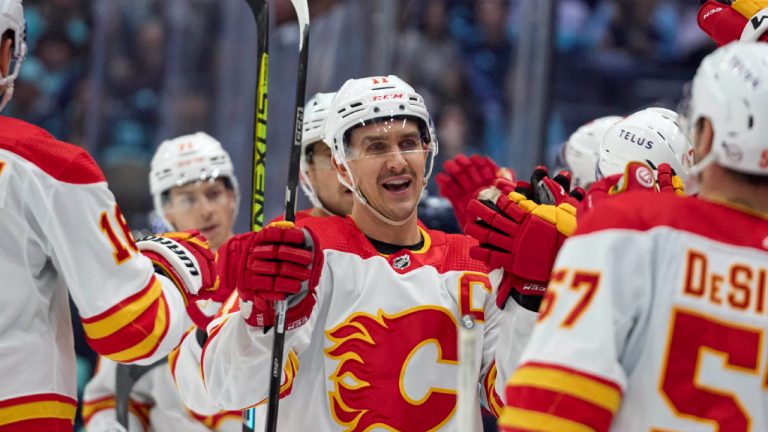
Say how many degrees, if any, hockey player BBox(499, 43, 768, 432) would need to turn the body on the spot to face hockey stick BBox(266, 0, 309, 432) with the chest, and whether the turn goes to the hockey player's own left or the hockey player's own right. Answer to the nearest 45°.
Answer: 0° — they already face it

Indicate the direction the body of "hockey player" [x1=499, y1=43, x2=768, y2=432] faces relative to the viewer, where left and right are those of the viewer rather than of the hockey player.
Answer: facing away from the viewer and to the left of the viewer

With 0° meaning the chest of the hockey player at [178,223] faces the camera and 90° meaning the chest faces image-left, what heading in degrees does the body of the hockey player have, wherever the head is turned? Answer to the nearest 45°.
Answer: approximately 315°

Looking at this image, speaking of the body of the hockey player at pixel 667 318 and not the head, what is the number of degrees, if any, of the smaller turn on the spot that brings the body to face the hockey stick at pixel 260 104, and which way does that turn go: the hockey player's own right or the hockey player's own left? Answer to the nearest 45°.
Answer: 0° — they already face it

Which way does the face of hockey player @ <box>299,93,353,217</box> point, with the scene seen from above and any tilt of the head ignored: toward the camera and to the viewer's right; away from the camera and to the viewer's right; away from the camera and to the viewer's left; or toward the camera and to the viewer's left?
toward the camera and to the viewer's right

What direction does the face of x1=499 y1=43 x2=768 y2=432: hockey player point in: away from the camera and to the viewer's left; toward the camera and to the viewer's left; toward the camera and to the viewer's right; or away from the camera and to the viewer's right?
away from the camera and to the viewer's left

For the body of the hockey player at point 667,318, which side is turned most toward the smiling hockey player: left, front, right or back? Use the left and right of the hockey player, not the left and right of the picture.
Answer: front

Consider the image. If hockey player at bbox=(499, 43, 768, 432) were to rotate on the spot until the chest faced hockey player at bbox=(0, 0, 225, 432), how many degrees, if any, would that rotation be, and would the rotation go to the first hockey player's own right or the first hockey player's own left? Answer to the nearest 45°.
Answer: approximately 45° to the first hockey player's own left
